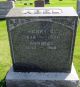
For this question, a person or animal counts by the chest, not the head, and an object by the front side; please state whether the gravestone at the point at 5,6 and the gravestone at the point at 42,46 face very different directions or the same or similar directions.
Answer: same or similar directions

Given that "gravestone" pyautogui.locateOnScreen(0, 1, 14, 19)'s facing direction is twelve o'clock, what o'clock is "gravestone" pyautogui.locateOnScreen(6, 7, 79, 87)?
"gravestone" pyautogui.locateOnScreen(6, 7, 79, 87) is roughly at 12 o'clock from "gravestone" pyautogui.locateOnScreen(0, 1, 14, 19).

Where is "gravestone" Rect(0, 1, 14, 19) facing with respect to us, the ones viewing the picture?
facing the viewer

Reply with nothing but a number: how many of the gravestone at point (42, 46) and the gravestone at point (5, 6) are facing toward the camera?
2

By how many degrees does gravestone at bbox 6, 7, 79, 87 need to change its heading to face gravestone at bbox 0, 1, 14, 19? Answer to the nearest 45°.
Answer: approximately 180°
